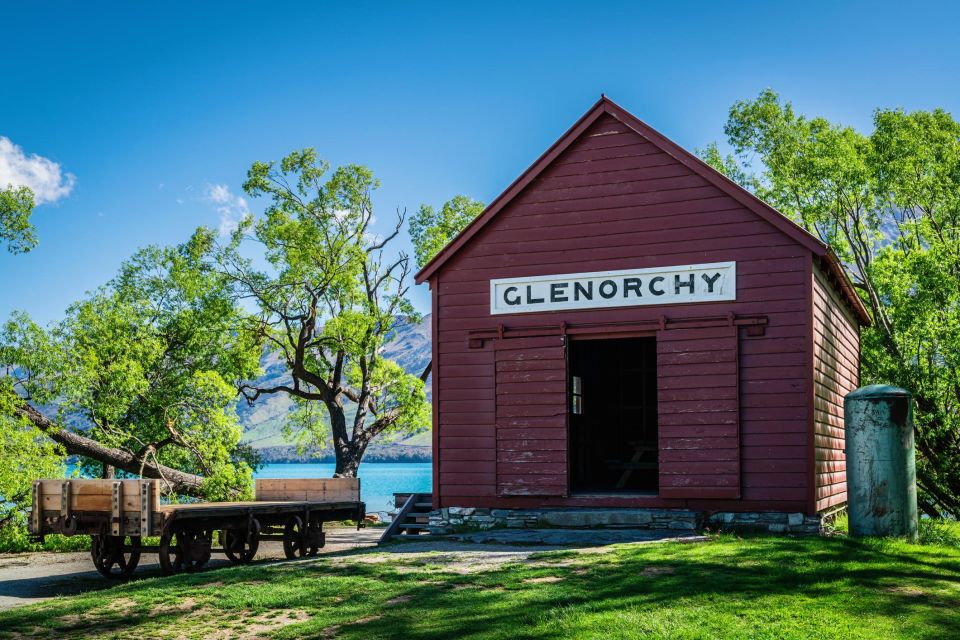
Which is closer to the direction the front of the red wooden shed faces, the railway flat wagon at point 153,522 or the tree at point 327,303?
the railway flat wagon

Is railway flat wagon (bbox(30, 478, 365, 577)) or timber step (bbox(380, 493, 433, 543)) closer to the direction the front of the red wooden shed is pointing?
the railway flat wagon

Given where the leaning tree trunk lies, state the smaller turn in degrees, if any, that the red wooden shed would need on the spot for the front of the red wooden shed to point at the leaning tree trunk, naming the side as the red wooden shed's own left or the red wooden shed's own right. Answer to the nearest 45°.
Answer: approximately 135° to the red wooden shed's own right

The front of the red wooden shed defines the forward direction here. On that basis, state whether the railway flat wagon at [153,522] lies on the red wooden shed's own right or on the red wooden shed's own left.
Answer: on the red wooden shed's own right

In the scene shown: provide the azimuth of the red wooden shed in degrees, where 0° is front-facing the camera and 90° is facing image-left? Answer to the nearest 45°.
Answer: approximately 0°
